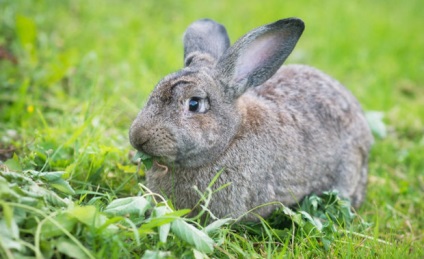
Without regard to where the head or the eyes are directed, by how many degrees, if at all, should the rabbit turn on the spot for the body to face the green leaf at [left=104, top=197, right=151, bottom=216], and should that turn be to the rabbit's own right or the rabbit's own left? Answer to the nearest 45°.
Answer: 0° — it already faces it

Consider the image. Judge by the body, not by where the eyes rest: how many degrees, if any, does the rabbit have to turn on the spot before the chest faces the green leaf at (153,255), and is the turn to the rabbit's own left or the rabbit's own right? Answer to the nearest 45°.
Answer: approximately 45° to the rabbit's own left

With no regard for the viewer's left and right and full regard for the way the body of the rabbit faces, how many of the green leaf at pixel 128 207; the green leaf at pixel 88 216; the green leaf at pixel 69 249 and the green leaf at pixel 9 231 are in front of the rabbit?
4

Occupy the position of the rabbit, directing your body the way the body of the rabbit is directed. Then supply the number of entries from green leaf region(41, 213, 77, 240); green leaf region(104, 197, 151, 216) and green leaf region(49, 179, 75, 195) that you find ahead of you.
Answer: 3

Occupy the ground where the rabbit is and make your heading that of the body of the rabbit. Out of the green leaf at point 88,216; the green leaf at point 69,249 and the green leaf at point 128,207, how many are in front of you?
3

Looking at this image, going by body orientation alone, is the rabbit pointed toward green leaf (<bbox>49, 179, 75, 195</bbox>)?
yes

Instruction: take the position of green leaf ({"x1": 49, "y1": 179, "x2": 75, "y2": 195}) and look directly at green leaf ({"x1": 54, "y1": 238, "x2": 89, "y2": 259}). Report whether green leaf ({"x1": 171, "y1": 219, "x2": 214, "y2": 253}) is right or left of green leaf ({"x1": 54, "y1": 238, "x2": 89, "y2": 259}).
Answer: left

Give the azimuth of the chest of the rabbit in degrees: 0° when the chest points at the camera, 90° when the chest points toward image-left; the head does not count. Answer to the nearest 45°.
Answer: approximately 45°
